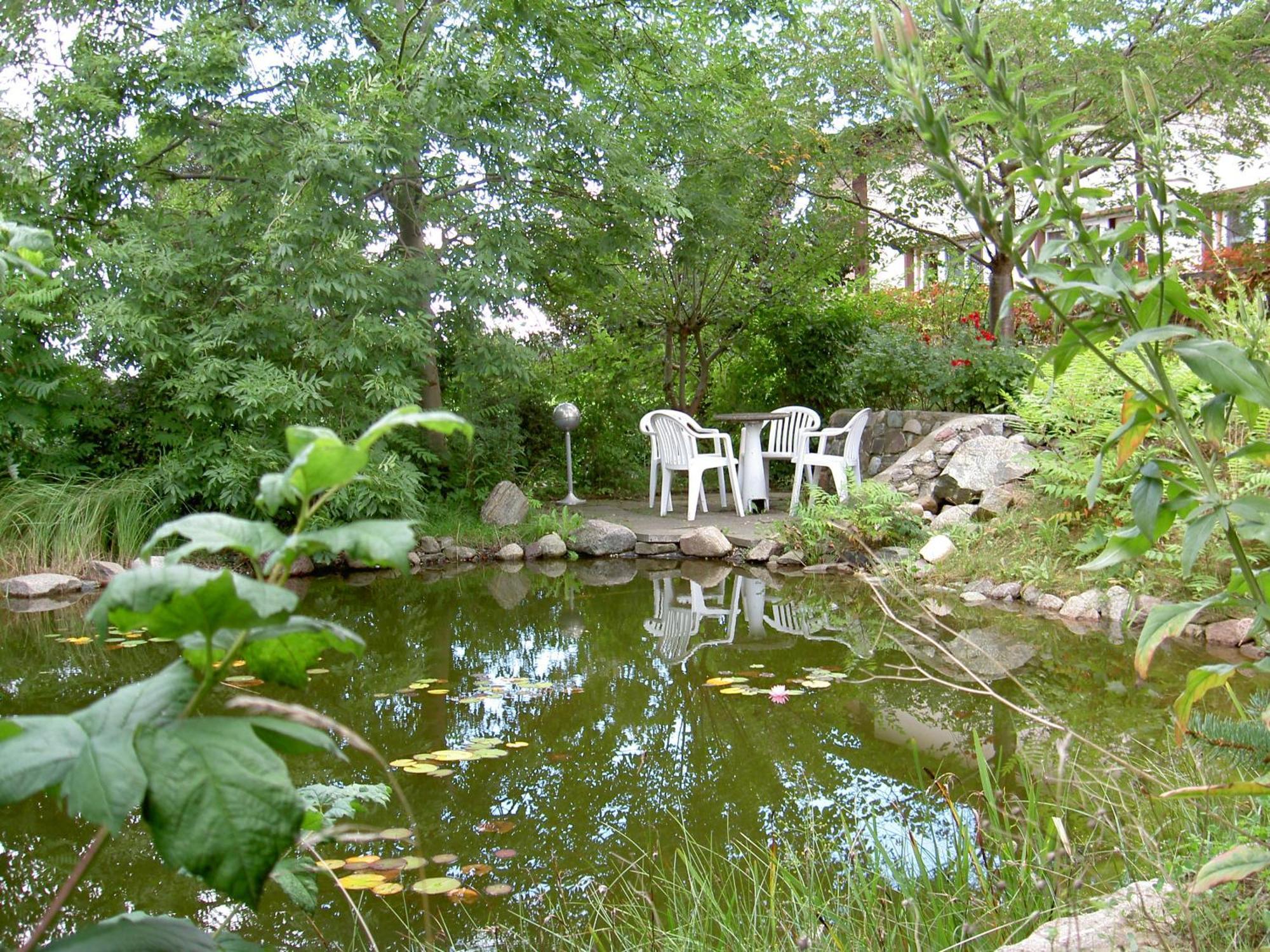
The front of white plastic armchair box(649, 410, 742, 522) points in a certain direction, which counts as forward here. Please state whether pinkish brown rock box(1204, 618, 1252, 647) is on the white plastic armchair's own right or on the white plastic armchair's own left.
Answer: on the white plastic armchair's own right

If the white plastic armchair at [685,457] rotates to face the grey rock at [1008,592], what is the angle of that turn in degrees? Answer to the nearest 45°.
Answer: approximately 90° to its right

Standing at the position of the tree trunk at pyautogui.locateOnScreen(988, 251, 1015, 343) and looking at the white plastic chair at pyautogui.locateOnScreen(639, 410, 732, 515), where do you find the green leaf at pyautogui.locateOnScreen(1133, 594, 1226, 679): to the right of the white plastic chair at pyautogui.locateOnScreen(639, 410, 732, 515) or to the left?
left

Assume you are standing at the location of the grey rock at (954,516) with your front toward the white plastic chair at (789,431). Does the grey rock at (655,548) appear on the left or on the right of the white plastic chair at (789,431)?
left

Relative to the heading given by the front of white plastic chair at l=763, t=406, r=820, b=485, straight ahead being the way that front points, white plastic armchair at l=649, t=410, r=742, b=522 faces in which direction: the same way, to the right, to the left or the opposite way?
the opposite way

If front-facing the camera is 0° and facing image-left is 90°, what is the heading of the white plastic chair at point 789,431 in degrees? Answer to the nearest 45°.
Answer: approximately 45°

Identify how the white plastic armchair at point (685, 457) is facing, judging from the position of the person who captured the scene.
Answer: facing away from the viewer and to the right of the viewer

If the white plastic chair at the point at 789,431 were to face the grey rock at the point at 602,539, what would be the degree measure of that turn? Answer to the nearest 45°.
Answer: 0° — it already faces it

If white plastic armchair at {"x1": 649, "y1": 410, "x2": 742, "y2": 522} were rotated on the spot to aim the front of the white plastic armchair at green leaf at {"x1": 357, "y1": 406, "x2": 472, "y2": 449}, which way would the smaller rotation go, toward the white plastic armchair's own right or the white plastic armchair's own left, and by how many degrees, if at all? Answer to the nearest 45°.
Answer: approximately 135° to the white plastic armchair's own right

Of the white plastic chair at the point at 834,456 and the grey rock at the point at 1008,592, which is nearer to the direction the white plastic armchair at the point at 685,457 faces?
the white plastic chair

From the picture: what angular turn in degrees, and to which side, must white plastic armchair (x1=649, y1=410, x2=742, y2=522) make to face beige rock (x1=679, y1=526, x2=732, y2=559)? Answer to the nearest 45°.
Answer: approximately 135° to its right
